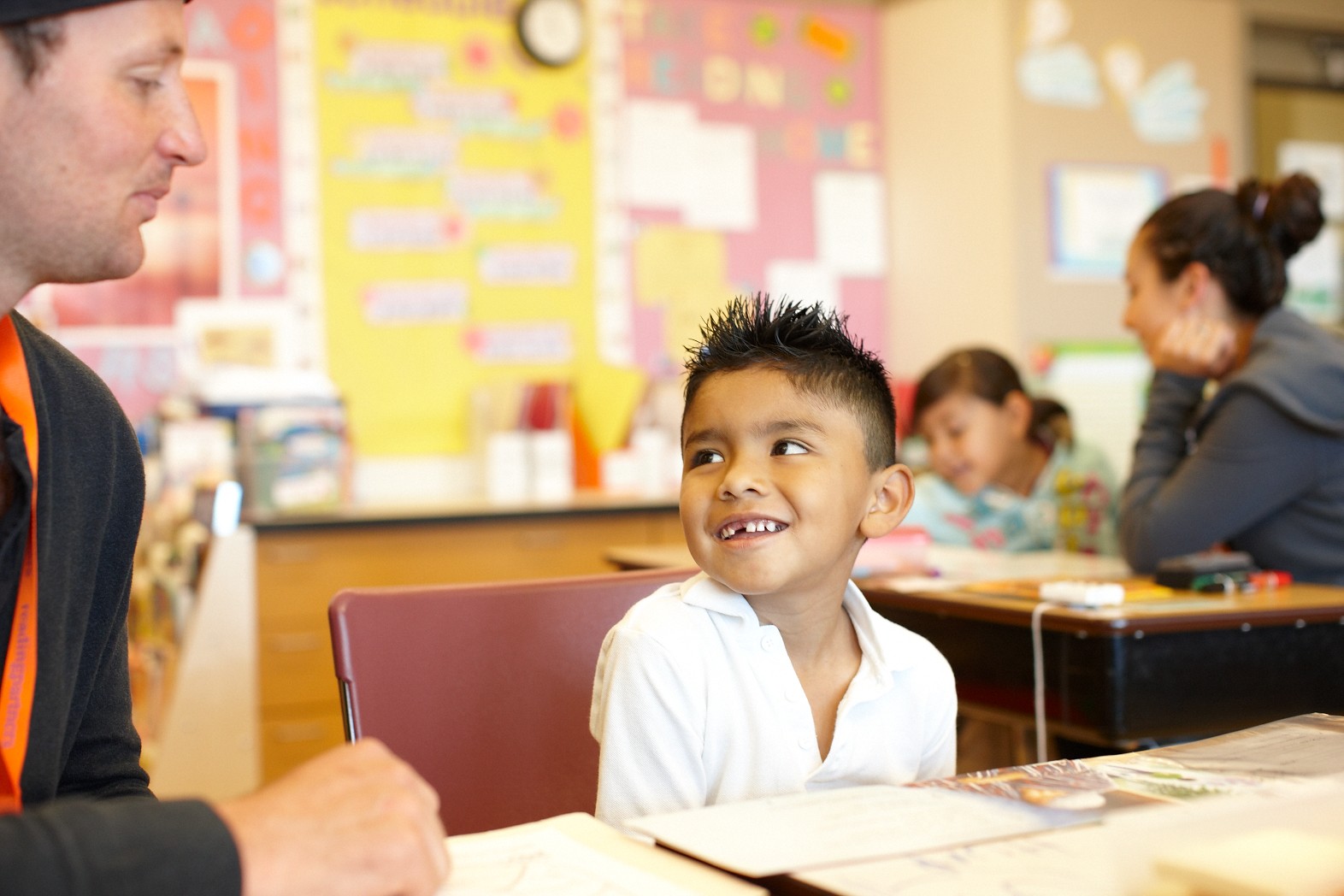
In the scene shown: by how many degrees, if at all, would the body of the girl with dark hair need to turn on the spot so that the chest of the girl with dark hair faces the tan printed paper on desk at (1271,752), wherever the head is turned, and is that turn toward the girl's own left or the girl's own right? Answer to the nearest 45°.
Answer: approximately 45° to the girl's own left

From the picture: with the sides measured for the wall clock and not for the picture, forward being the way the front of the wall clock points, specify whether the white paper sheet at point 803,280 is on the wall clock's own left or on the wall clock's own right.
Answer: on the wall clock's own left

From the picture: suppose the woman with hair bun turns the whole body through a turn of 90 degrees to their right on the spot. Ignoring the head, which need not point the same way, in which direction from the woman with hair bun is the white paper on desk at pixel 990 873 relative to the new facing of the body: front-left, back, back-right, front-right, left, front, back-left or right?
back

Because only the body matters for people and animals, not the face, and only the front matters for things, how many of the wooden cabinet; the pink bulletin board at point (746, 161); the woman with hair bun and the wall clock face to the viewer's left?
1

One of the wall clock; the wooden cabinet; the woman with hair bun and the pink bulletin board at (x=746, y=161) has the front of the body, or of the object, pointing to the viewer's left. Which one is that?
the woman with hair bun

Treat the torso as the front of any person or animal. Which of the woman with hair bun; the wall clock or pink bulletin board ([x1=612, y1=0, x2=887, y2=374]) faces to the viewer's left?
the woman with hair bun

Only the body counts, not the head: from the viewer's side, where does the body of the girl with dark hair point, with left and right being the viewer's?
facing the viewer and to the left of the viewer

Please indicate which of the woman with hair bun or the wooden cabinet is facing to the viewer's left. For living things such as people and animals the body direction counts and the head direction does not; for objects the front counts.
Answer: the woman with hair bun

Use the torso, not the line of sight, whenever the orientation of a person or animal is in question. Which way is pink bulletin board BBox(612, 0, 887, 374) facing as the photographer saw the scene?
facing the viewer

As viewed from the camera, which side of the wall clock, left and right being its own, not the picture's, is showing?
front

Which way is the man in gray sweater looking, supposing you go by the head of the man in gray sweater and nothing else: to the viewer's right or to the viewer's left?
to the viewer's right

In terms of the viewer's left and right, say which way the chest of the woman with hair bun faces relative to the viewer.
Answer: facing to the left of the viewer

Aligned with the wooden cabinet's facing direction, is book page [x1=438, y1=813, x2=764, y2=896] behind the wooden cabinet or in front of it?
in front

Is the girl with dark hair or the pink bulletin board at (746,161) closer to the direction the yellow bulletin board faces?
the girl with dark hair

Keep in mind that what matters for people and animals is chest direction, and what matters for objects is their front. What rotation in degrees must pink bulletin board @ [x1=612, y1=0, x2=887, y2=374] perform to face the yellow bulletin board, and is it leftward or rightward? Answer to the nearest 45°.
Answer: approximately 45° to its right
